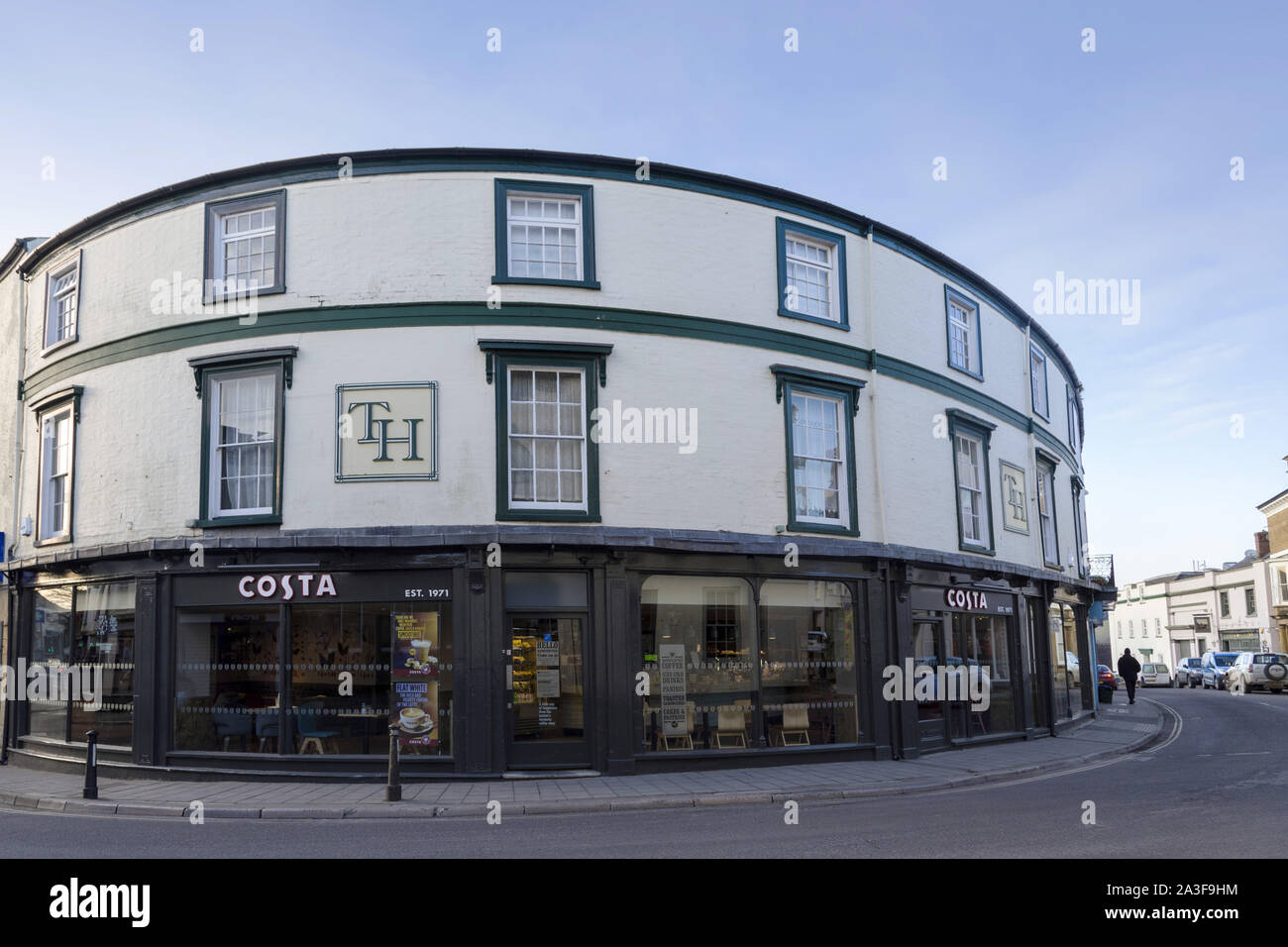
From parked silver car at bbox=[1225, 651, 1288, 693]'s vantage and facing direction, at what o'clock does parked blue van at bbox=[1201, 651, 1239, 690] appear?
parked blue van at bbox=[1201, 651, 1239, 690] is roughly at 1 o'clock from parked silver car at bbox=[1225, 651, 1288, 693].

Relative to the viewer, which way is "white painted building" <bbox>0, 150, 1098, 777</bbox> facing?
toward the camera

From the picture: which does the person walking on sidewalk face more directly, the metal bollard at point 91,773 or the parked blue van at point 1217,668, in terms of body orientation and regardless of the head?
the parked blue van

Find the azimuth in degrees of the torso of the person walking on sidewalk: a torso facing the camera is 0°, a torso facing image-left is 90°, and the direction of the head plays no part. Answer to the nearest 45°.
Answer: approximately 180°

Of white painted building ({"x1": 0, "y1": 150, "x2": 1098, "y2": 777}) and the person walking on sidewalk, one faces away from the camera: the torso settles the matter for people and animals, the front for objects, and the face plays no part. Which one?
the person walking on sidewalk

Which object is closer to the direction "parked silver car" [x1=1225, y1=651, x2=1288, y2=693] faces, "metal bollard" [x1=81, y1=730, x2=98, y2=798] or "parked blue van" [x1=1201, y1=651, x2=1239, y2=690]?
the parked blue van

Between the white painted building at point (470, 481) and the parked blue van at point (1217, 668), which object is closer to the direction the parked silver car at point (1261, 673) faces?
the parked blue van

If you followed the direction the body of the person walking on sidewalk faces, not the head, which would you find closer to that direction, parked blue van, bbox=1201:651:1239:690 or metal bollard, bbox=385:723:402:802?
the parked blue van

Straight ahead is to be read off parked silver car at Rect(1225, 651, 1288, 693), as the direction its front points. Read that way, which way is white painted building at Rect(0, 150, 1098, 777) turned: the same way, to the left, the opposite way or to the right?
the opposite way

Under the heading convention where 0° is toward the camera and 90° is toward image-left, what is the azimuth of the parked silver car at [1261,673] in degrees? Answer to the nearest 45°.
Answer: approximately 135°

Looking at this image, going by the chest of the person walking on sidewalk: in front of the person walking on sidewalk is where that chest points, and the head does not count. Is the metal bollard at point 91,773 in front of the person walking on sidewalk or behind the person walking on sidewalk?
behind

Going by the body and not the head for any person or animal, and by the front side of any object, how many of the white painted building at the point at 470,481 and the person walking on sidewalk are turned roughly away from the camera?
1

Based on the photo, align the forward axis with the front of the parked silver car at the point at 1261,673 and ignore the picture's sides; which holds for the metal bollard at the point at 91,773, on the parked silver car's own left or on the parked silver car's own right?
on the parked silver car's own left
